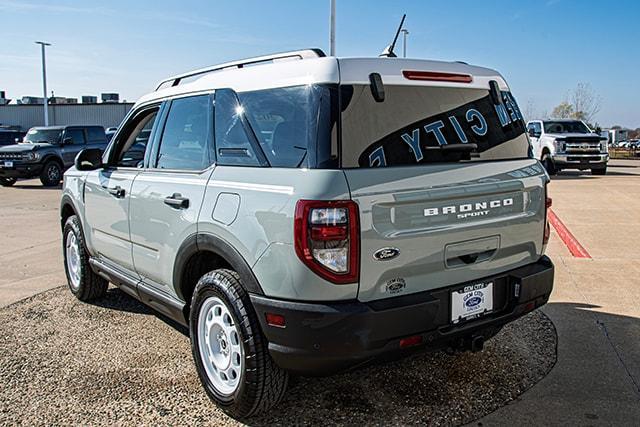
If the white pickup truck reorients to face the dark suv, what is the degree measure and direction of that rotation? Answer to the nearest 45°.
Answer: approximately 90° to its right

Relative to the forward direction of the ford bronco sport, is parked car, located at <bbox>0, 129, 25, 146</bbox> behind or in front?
in front

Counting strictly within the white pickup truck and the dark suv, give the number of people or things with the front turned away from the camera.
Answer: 0

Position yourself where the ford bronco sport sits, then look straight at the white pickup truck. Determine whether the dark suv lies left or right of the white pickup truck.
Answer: left

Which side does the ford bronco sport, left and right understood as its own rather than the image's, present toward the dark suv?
front

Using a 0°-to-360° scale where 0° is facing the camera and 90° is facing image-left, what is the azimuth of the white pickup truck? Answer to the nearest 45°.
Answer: approximately 315°

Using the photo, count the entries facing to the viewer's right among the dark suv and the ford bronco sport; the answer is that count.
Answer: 0

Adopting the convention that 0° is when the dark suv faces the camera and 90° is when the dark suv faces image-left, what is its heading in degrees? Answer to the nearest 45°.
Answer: approximately 45°

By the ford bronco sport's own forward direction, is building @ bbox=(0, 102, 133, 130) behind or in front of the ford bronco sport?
in front

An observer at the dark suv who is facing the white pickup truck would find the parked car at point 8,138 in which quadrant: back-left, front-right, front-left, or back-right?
back-left

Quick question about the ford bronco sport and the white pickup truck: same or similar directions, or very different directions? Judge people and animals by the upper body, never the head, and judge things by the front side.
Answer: very different directions

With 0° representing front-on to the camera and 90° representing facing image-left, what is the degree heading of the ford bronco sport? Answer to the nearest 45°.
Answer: approximately 135°

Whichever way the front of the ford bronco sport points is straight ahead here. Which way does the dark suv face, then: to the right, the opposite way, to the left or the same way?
to the left
